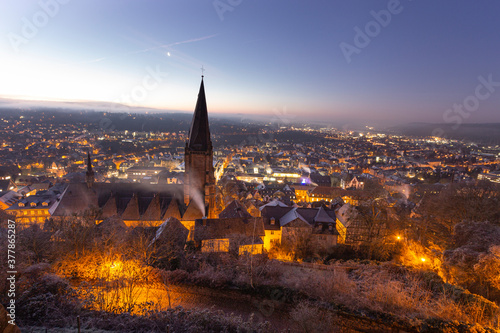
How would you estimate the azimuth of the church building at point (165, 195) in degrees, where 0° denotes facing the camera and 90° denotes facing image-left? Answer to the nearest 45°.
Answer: approximately 270°

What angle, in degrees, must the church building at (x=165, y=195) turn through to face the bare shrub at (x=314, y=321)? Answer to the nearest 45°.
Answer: approximately 90° to its right
